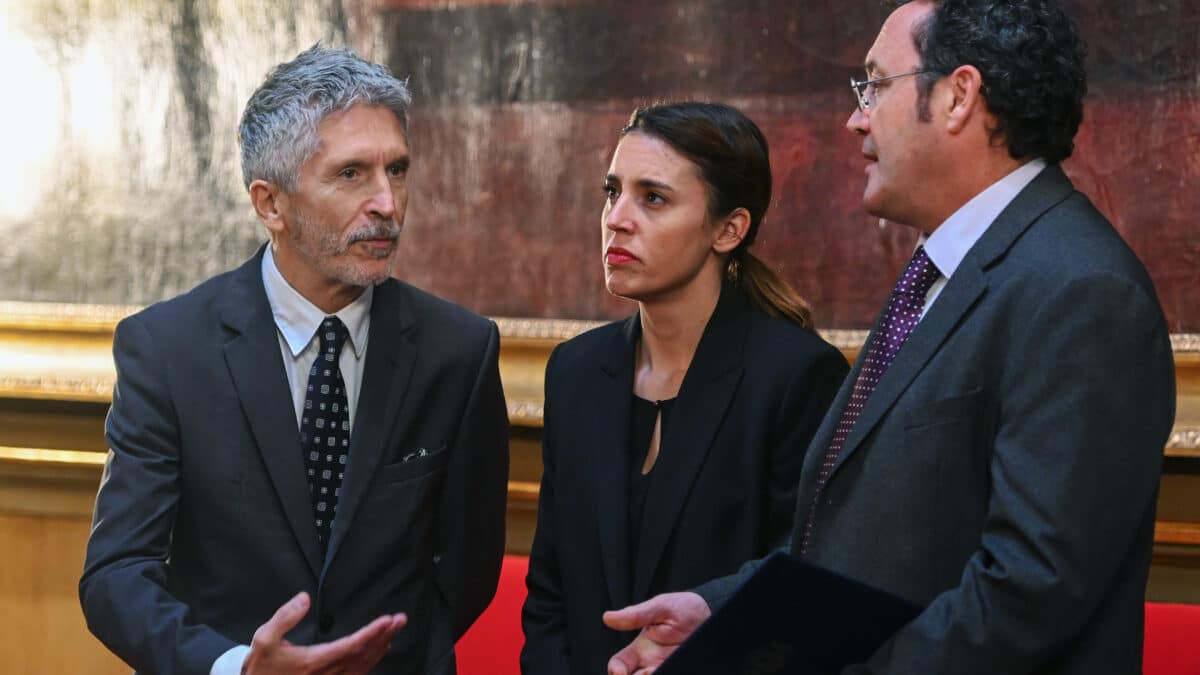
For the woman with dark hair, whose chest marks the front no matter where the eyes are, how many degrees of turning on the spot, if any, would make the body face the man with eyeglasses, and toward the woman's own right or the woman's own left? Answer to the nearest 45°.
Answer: approximately 90° to the woman's own left

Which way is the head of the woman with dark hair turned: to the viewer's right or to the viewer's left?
to the viewer's left

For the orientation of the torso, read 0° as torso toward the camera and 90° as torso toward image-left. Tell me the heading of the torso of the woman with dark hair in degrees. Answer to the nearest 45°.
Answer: approximately 45°

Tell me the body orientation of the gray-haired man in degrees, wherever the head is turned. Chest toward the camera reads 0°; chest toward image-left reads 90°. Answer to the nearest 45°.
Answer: approximately 315°

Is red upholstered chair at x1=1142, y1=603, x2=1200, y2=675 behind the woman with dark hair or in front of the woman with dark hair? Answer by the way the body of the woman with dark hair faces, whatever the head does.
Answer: behind

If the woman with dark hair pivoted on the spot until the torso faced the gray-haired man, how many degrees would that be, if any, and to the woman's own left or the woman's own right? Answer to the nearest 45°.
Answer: approximately 45° to the woman's own right

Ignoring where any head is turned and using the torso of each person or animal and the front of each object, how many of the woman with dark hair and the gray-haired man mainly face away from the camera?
0

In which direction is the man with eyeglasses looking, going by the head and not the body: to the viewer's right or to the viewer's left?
to the viewer's left
